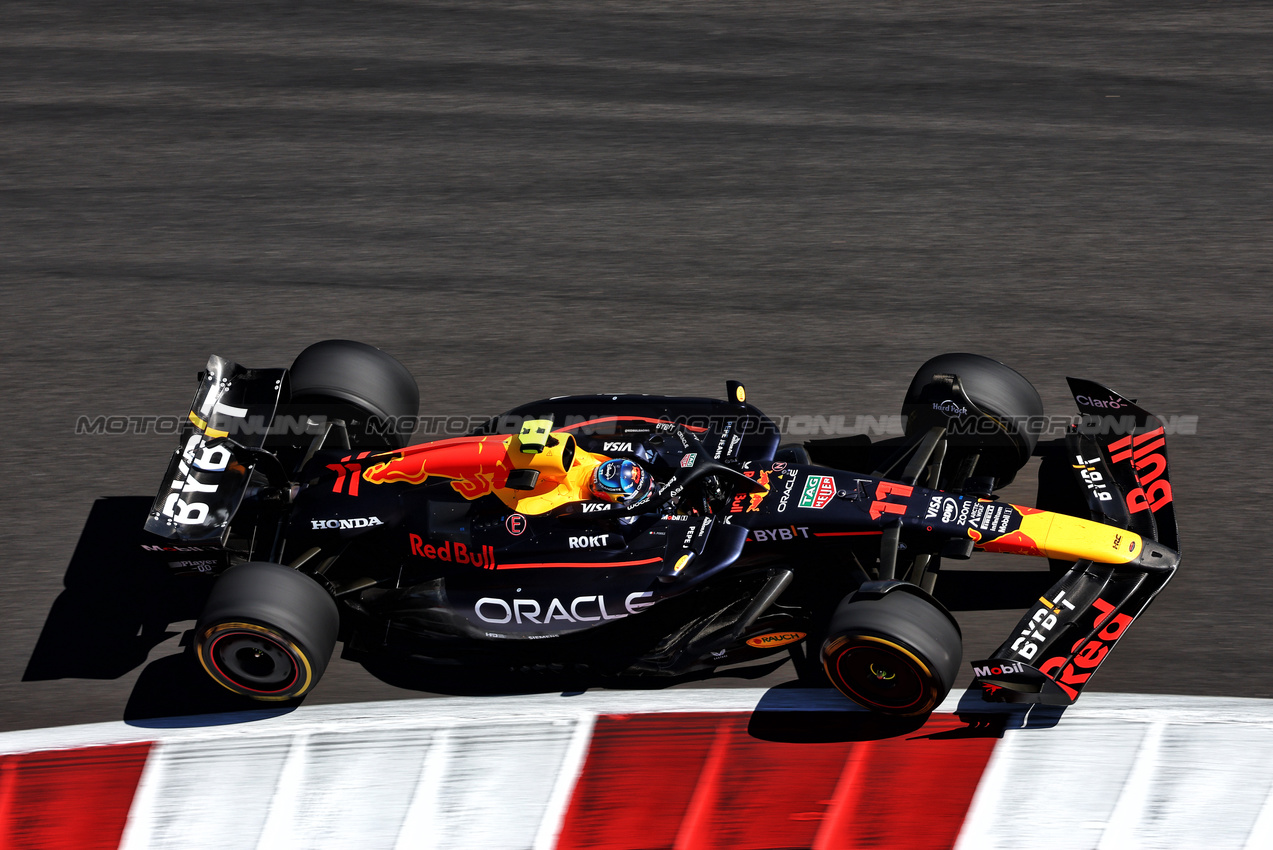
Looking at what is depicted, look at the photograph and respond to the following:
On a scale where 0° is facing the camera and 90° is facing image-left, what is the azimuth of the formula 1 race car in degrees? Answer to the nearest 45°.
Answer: approximately 270°
